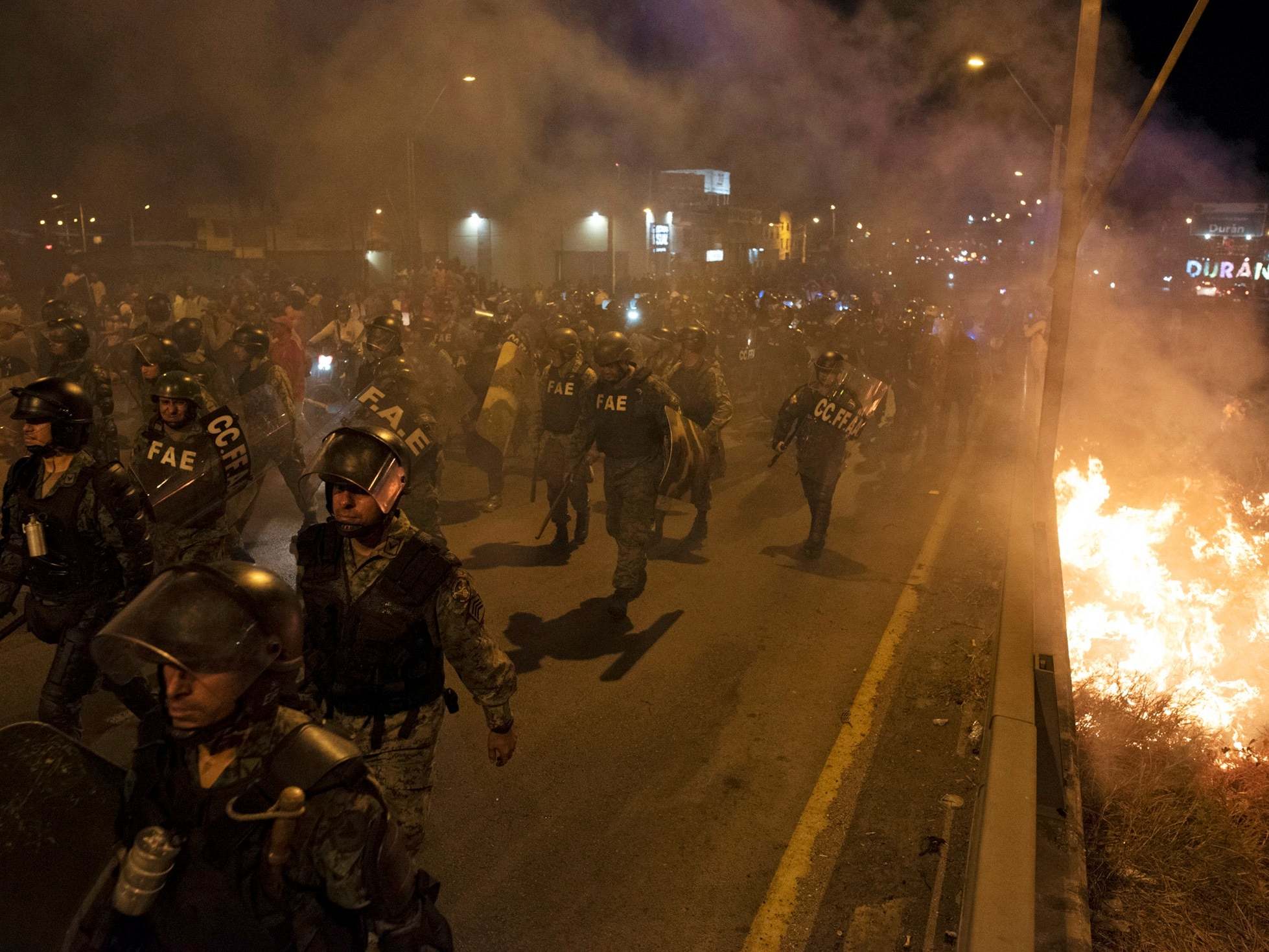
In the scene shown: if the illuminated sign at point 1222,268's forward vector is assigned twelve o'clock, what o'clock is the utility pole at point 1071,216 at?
The utility pole is roughly at 12 o'clock from the illuminated sign.

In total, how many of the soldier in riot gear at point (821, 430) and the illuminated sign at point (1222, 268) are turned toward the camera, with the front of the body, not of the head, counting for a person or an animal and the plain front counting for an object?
2

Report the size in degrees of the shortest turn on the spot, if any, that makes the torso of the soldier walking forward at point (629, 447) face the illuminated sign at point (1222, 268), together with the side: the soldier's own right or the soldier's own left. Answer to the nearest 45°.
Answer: approximately 180°

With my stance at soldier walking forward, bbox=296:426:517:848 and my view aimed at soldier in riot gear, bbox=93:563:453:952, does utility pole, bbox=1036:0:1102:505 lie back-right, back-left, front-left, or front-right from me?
back-left
